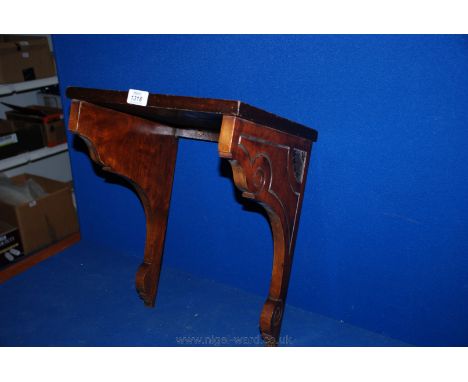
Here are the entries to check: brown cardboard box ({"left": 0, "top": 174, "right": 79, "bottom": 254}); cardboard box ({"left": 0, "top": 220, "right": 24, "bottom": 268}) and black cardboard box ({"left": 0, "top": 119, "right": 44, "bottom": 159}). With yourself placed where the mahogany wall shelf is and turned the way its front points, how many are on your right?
3

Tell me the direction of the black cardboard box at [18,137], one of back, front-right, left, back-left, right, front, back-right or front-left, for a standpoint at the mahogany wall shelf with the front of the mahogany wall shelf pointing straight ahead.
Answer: right

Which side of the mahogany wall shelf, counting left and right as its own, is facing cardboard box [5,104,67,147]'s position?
right

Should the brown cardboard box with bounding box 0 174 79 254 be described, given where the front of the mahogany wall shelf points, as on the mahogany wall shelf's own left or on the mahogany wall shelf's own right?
on the mahogany wall shelf's own right

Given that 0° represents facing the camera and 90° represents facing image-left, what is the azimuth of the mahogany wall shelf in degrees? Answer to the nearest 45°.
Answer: approximately 45°

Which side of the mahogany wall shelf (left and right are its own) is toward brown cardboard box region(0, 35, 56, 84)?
right

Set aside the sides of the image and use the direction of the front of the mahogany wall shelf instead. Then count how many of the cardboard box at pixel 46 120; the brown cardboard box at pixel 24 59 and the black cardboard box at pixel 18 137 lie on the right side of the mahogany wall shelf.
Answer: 3

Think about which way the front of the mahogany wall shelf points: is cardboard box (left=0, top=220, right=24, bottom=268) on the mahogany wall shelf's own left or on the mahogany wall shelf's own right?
on the mahogany wall shelf's own right

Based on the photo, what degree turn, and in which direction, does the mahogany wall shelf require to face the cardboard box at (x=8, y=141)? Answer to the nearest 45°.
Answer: approximately 90° to its right
